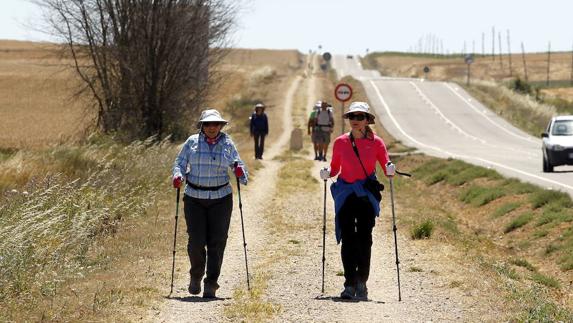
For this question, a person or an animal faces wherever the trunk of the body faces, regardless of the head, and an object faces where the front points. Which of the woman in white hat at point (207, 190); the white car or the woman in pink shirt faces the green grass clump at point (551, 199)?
the white car

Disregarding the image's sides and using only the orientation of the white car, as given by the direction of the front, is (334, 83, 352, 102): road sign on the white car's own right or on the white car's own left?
on the white car's own right

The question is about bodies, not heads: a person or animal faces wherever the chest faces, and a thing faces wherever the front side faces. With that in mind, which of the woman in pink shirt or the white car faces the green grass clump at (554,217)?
the white car

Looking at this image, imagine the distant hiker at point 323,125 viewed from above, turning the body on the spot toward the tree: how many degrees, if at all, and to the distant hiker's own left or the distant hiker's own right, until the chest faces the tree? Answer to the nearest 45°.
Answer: approximately 90° to the distant hiker's own right

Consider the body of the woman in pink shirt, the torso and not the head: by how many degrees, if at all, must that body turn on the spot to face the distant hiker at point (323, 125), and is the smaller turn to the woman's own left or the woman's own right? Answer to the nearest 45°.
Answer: approximately 180°

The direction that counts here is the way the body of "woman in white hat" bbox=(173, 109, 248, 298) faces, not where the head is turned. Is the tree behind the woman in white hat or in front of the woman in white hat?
behind

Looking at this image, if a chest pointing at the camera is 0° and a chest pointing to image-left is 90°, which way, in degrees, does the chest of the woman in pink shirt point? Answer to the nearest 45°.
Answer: approximately 0°

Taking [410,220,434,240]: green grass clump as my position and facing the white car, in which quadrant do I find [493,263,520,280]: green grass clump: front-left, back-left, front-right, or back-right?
back-right

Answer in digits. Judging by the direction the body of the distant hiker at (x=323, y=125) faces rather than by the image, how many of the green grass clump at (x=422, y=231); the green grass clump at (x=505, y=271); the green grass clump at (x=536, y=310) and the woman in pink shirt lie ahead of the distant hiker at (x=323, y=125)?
4
